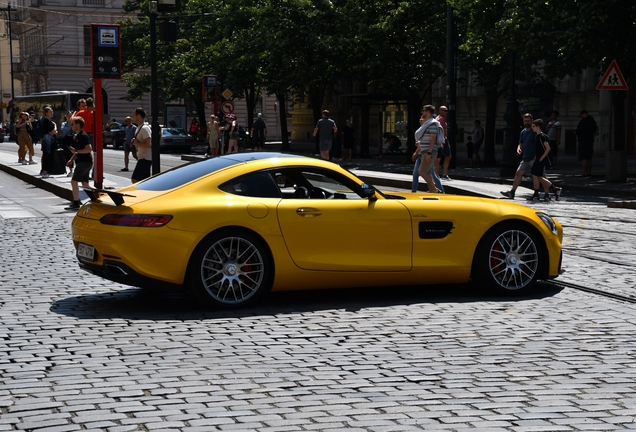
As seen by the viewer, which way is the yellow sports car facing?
to the viewer's right

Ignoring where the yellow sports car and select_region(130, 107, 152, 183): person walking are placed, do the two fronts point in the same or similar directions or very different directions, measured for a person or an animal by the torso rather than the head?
very different directions

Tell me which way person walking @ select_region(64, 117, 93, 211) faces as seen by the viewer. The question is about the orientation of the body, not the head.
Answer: to the viewer's left

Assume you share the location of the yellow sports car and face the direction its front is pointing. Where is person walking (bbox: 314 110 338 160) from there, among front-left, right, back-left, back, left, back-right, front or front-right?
left
